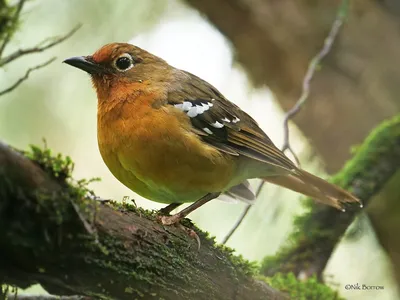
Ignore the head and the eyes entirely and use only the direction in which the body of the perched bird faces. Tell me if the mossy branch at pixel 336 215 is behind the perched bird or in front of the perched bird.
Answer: behind

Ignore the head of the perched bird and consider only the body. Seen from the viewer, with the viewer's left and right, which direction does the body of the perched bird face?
facing to the left of the viewer
